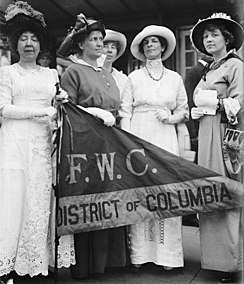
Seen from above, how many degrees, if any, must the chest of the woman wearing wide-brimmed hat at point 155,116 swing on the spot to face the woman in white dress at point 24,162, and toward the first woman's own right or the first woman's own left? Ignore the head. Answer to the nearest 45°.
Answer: approximately 45° to the first woman's own right

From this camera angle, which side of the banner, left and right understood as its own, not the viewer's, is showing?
front

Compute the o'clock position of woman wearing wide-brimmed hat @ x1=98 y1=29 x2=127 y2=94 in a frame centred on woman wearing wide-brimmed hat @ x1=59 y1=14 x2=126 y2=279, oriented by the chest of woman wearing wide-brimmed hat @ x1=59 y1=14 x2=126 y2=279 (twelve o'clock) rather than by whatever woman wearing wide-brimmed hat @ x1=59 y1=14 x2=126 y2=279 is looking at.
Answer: woman wearing wide-brimmed hat @ x1=98 y1=29 x2=127 y2=94 is roughly at 8 o'clock from woman wearing wide-brimmed hat @ x1=59 y1=14 x2=126 y2=279.

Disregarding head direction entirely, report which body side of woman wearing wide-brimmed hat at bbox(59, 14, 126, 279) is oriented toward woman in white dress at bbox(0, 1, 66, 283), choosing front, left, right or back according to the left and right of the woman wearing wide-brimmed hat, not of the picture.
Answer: right

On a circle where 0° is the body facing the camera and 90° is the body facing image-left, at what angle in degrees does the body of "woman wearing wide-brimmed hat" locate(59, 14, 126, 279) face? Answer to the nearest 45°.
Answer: approximately 315°

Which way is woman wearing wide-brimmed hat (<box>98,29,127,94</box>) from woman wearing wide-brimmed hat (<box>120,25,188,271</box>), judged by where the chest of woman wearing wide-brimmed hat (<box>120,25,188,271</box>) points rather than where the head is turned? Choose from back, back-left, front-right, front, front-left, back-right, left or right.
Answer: back-right

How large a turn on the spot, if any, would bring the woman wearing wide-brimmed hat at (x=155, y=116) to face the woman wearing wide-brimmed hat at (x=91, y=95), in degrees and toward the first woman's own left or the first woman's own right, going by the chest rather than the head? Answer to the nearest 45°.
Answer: approximately 90° to the first woman's own right

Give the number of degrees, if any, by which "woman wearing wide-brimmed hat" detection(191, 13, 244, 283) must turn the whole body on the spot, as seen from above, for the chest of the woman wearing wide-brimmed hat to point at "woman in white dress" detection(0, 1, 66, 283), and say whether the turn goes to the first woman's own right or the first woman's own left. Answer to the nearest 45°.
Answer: approximately 45° to the first woman's own right

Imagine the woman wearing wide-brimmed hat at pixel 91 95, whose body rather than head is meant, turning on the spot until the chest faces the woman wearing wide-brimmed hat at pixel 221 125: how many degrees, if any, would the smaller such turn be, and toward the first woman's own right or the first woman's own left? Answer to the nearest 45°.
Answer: approximately 45° to the first woman's own left

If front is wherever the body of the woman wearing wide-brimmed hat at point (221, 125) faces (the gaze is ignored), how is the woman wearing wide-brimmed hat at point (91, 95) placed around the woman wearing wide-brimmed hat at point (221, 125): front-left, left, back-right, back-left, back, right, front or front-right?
front-right

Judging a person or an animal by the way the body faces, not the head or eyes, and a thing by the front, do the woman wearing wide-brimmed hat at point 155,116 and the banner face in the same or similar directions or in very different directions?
same or similar directions

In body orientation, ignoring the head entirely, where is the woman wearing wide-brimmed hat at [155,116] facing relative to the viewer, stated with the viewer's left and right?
facing the viewer

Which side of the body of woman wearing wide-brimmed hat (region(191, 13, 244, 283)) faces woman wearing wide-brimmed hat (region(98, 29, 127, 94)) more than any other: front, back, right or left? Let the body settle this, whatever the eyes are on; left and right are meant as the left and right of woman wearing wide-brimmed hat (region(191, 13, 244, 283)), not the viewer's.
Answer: right

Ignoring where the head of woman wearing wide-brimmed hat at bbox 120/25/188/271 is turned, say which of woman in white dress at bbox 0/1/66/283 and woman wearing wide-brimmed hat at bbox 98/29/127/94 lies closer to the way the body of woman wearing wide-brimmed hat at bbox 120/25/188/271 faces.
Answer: the woman in white dress

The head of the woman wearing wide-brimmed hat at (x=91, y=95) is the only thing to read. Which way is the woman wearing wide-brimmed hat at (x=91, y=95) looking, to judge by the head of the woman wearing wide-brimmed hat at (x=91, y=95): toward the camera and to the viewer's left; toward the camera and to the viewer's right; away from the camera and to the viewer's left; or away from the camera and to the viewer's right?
toward the camera and to the viewer's right

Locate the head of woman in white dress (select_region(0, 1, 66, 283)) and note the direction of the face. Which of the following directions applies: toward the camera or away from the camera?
toward the camera

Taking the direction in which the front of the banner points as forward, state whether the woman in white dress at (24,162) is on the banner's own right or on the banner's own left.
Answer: on the banner's own right

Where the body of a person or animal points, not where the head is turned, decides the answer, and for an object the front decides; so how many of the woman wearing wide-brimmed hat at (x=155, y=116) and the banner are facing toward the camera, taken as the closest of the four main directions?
2
